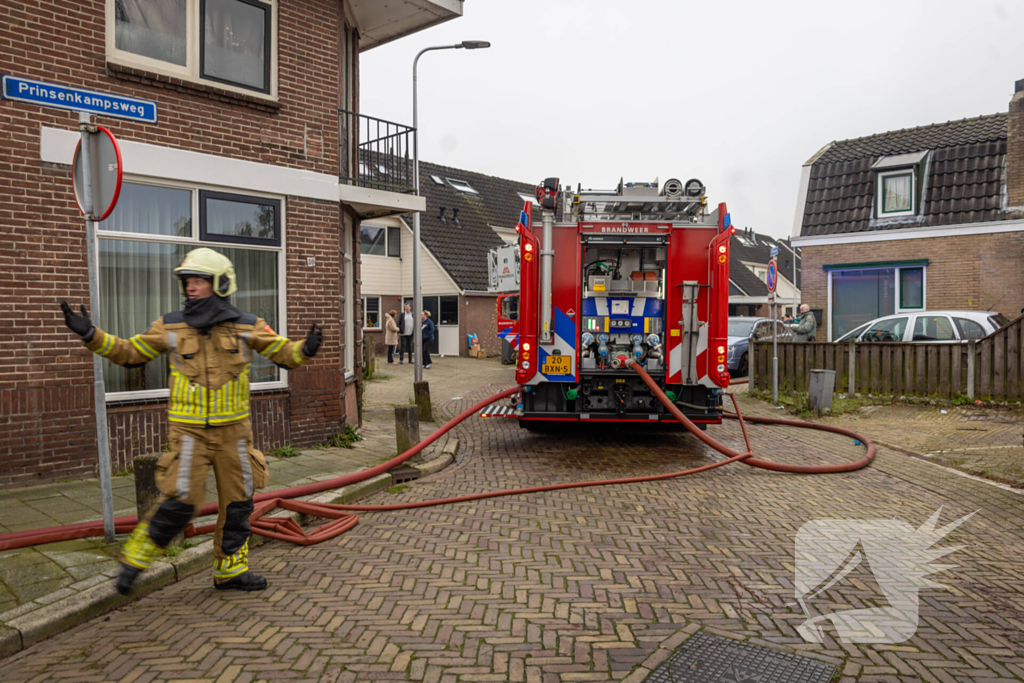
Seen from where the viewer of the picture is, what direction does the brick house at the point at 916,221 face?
facing the viewer and to the left of the viewer

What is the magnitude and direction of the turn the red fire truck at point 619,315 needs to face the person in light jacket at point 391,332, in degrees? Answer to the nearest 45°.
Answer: approximately 45° to its left

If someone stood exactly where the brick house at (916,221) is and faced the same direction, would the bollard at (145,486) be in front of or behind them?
in front

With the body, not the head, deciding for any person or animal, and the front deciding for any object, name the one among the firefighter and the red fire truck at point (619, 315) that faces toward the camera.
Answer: the firefighter

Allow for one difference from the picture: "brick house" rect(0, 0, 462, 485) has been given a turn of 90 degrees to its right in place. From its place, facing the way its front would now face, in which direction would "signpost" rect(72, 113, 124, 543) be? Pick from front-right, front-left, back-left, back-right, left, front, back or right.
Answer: front-left

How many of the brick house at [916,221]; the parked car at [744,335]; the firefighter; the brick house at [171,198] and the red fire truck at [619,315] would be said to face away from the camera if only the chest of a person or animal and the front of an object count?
1

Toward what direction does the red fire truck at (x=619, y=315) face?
away from the camera

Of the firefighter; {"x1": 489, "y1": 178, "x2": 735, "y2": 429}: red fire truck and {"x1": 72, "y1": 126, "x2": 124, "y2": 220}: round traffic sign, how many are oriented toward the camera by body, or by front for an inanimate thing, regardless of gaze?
1

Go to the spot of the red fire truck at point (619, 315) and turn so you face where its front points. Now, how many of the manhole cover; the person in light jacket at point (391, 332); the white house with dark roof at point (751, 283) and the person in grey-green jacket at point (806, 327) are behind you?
1

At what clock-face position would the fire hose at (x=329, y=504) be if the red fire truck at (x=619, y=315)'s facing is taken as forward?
The fire hose is roughly at 7 o'clock from the red fire truck.

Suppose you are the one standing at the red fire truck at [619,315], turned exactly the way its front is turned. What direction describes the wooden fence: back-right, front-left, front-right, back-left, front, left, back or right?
front-right

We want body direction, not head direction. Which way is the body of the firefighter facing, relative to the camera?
toward the camera

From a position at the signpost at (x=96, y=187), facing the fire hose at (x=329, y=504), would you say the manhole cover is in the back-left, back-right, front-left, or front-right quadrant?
front-right

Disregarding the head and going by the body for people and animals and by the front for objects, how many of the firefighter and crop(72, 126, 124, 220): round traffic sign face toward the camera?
1

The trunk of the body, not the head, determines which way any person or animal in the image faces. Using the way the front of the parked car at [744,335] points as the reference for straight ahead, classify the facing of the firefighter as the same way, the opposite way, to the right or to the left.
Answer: to the left
